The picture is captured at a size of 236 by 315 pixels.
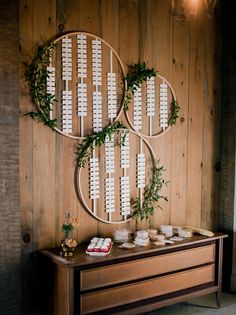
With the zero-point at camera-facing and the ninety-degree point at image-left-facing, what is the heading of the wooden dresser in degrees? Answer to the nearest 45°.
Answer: approximately 315°
